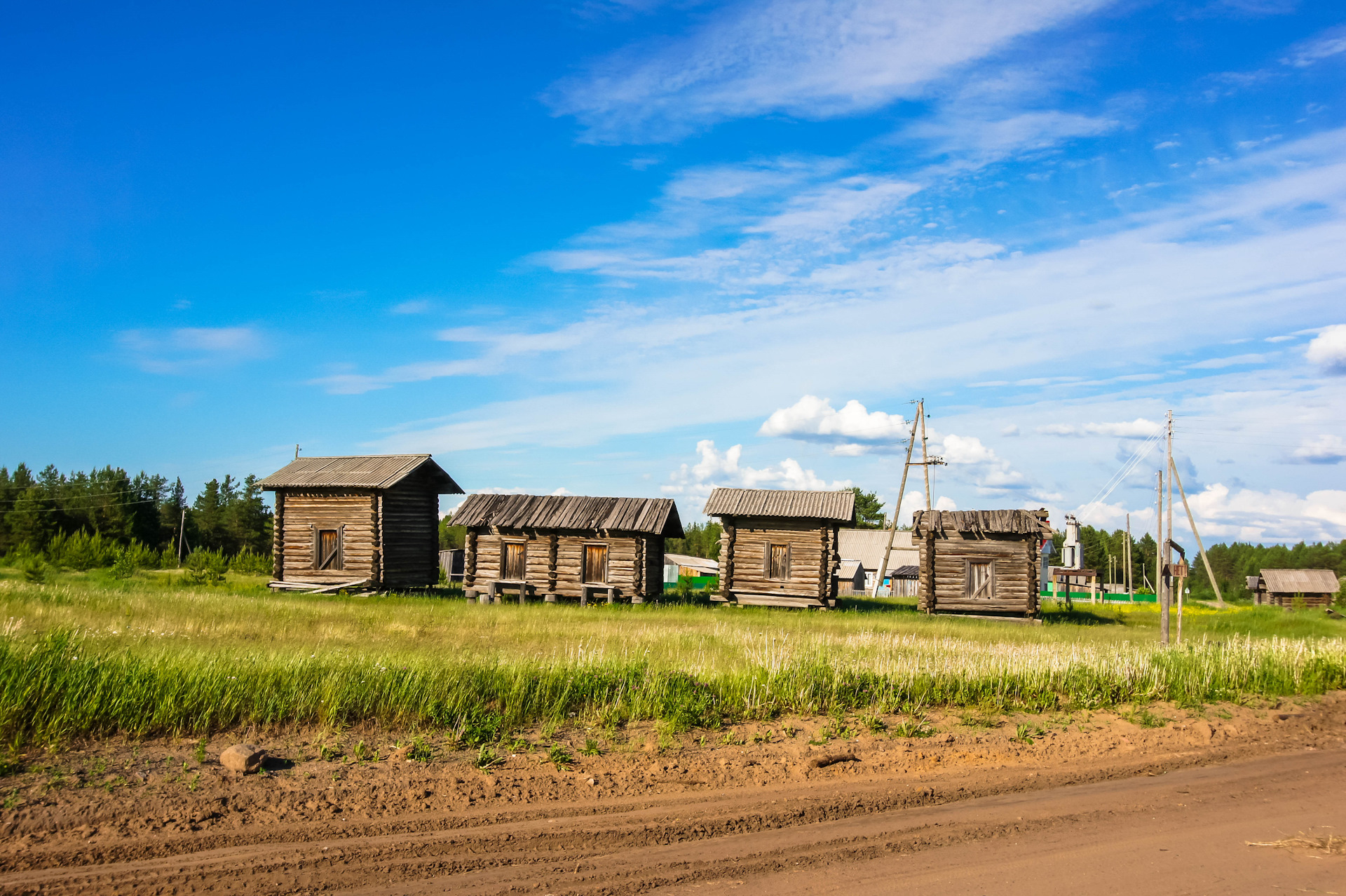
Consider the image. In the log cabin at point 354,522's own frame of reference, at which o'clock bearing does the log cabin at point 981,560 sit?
the log cabin at point 981,560 is roughly at 8 o'clock from the log cabin at point 354,522.

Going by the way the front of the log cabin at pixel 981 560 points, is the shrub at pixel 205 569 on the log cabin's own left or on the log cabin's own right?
on the log cabin's own right

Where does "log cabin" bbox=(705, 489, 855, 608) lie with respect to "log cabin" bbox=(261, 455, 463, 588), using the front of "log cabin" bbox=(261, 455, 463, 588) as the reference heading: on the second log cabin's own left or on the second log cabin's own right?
on the second log cabin's own left

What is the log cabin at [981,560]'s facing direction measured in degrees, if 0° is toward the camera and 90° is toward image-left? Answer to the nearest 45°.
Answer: approximately 0°

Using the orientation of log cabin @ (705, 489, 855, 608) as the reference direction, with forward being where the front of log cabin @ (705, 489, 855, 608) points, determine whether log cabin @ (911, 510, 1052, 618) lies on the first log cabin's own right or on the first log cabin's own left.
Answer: on the first log cabin's own left

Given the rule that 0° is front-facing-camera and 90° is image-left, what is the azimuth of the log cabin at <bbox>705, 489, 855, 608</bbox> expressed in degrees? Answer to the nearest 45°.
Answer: approximately 0°

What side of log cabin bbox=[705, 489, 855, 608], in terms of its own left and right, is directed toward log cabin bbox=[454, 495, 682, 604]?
right

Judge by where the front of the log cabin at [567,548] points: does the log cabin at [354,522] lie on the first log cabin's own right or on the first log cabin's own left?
on the first log cabin's own right

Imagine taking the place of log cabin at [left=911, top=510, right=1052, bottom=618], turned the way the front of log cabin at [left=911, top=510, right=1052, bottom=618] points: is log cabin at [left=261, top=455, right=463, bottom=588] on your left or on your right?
on your right
